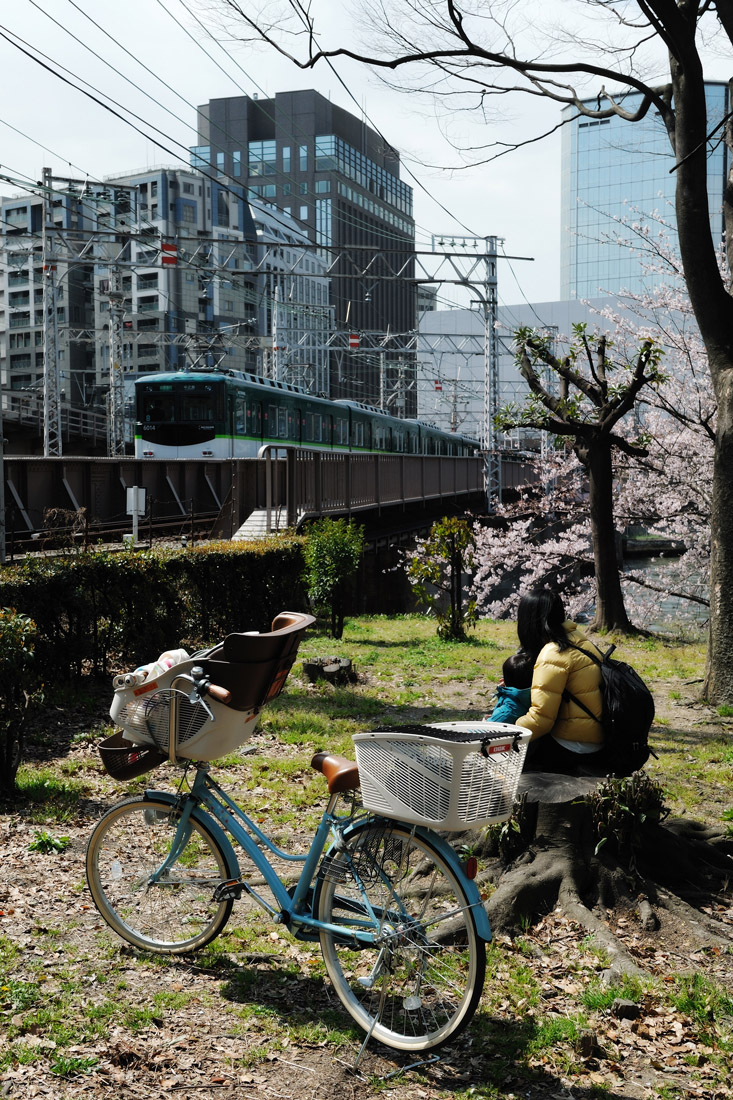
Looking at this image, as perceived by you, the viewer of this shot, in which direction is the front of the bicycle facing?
facing away from the viewer and to the left of the viewer

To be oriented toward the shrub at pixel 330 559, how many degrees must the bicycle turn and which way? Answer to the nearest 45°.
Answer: approximately 45° to its right

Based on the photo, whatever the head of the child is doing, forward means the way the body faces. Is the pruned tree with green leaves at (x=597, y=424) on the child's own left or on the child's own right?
on the child's own right

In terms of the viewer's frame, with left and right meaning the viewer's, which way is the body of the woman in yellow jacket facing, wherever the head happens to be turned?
facing away from the viewer and to the left of the viewer

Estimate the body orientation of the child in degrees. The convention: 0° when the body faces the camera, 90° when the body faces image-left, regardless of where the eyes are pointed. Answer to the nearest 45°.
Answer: approximately 135°

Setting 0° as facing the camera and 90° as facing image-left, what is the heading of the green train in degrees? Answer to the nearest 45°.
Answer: approximately 45°

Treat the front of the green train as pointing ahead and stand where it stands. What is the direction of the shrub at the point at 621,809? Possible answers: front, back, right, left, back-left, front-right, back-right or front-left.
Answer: front-left

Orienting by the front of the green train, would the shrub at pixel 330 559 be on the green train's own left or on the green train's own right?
on the green train's own left
